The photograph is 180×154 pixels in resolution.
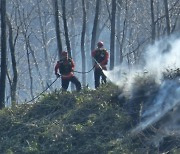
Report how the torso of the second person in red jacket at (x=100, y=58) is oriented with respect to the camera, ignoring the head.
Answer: toward the camera

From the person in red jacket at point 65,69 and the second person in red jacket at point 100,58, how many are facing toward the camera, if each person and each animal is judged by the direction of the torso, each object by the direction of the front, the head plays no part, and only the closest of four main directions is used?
2

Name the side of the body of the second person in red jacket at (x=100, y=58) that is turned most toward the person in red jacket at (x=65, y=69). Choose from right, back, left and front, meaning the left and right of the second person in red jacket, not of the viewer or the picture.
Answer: right

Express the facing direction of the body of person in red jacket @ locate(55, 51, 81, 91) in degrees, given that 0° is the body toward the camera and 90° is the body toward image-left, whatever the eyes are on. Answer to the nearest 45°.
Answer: approximately 0°

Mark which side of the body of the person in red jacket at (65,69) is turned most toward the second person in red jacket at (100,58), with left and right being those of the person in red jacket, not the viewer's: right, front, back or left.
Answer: left
